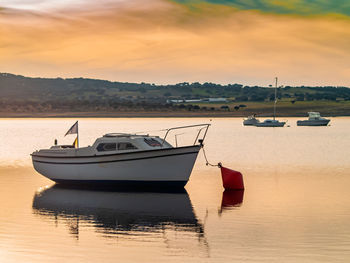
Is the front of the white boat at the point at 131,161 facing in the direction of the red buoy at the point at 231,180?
yes

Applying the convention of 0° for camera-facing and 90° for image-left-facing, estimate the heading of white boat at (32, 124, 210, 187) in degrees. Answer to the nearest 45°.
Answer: approximately 270°
